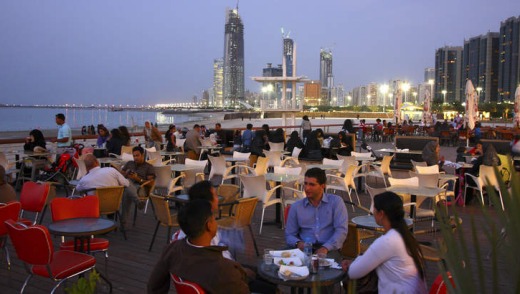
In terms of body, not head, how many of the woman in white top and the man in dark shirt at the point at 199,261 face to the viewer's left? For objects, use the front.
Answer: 1

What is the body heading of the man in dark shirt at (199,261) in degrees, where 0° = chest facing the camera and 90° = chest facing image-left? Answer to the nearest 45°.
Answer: approximately 225°

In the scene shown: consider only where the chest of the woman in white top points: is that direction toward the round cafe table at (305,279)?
yes

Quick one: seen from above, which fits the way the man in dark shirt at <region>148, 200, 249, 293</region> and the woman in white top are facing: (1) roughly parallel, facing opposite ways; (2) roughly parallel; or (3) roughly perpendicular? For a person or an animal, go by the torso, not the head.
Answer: roughly perpendicular

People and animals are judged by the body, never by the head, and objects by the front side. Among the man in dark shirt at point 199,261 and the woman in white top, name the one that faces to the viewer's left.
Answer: the woman in white top

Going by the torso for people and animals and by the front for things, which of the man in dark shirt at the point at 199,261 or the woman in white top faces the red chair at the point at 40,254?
the woman in white top

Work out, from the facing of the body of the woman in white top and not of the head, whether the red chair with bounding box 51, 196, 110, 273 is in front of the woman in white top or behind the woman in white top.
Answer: in front

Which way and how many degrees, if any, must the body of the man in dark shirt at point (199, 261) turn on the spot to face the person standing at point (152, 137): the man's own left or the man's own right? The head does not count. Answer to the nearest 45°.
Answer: approximately 45° to the man's own left

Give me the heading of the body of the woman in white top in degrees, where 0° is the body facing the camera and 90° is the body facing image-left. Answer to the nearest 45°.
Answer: approximately 90°

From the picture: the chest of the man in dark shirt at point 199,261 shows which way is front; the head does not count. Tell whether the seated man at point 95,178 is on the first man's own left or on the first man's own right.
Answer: on the first man's own left

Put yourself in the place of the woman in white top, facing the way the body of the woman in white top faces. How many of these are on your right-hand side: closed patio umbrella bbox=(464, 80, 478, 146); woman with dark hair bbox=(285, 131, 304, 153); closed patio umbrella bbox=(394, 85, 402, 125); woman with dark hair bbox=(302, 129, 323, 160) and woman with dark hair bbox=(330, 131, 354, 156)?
5

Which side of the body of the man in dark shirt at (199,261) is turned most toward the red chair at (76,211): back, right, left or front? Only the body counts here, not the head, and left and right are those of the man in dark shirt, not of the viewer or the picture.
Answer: left
